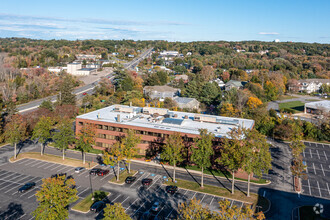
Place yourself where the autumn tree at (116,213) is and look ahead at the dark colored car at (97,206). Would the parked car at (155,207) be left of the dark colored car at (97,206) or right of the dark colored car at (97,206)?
right

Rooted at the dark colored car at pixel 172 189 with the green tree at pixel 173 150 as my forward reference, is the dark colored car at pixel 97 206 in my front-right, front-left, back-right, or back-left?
back-left
